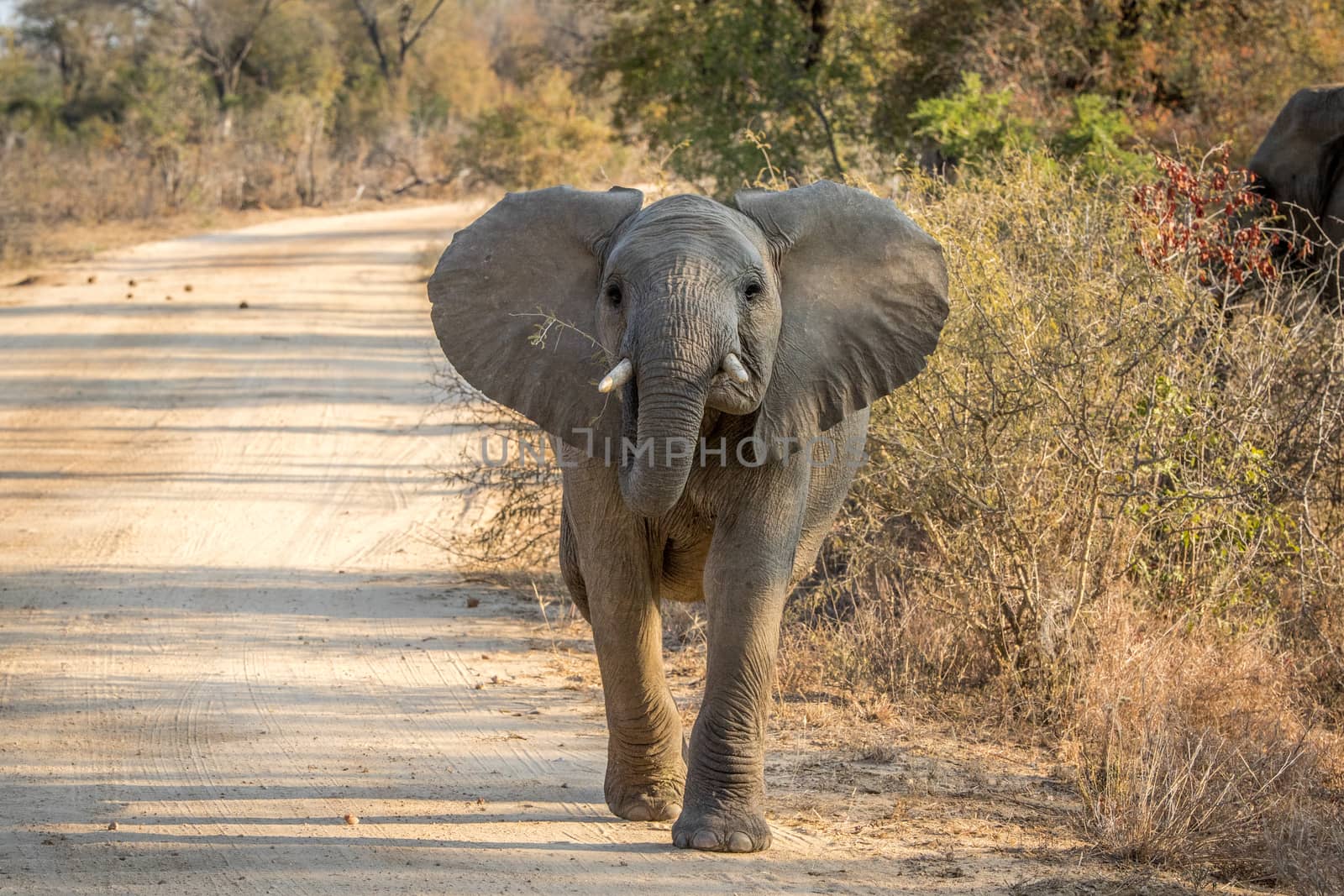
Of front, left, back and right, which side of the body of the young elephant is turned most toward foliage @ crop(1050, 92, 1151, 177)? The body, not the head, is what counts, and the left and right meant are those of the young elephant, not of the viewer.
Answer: back

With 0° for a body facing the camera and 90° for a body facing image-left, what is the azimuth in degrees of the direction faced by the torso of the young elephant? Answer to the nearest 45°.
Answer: approximately 0°

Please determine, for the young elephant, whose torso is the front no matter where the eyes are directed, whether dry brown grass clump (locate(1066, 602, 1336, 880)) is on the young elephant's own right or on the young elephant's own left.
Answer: on the young elephant's own left

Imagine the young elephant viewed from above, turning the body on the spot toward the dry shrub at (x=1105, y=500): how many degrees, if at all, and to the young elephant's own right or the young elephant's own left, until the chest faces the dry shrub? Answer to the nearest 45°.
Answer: approximately 135° to the young elephant's own left

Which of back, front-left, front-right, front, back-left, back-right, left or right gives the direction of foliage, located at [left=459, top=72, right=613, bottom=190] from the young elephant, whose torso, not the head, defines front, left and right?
back

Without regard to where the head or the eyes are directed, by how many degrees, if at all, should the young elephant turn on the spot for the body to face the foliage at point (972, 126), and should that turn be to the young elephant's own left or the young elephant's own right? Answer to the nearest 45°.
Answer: approximately 180°

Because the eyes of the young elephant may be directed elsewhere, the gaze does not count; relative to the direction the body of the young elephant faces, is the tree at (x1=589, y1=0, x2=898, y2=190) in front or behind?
behind
